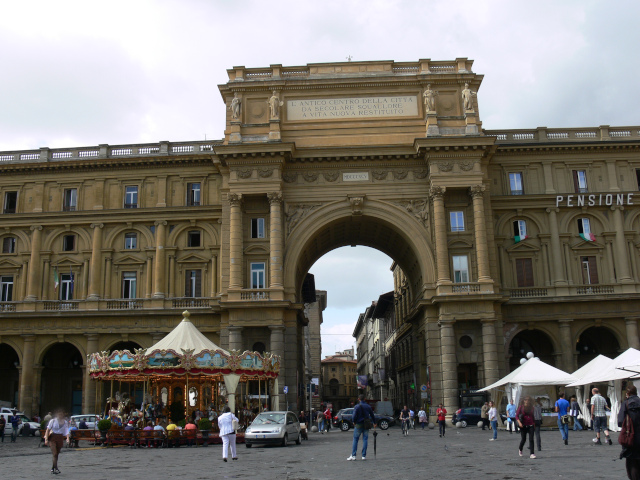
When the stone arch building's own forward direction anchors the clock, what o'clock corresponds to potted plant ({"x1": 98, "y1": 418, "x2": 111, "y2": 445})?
The potted plant is roughly at 1 o'clock from the stone arch building.

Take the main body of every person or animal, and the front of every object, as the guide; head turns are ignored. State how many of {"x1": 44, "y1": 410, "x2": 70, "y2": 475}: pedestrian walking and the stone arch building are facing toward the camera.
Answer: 2

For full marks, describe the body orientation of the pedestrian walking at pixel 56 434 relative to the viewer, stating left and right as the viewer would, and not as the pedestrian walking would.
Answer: facing the viewer

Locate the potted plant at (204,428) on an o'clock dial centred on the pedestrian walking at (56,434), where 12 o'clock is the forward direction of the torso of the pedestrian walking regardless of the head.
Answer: The potted plant is roughly at 7 o'clock from the pedestrian walking.

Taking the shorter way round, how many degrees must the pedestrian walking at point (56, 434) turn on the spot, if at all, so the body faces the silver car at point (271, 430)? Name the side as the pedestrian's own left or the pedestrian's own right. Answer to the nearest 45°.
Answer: approximately 135° to the pedestrian's own left

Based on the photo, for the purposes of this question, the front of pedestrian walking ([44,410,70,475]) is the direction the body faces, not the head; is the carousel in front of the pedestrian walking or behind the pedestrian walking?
behind

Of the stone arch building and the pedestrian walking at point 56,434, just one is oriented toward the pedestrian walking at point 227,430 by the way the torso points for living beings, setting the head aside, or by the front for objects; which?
the stone arch building

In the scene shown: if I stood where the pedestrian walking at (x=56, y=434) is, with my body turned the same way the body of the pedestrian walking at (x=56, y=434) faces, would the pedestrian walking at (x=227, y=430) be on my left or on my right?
on my left

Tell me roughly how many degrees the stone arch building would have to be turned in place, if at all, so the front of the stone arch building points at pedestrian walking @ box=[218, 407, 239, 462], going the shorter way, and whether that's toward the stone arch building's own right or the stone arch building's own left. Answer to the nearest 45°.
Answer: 0° — it already faces them

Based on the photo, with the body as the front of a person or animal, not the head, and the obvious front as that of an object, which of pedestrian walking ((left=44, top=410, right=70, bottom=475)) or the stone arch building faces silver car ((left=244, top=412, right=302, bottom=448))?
the stone arch building

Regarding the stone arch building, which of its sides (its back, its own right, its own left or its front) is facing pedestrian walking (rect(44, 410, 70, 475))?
front

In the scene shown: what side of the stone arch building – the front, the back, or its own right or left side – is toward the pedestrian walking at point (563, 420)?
front

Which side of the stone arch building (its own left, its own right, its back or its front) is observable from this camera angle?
front

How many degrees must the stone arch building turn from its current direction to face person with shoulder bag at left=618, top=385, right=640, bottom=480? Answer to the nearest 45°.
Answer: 0° — it already faces them
